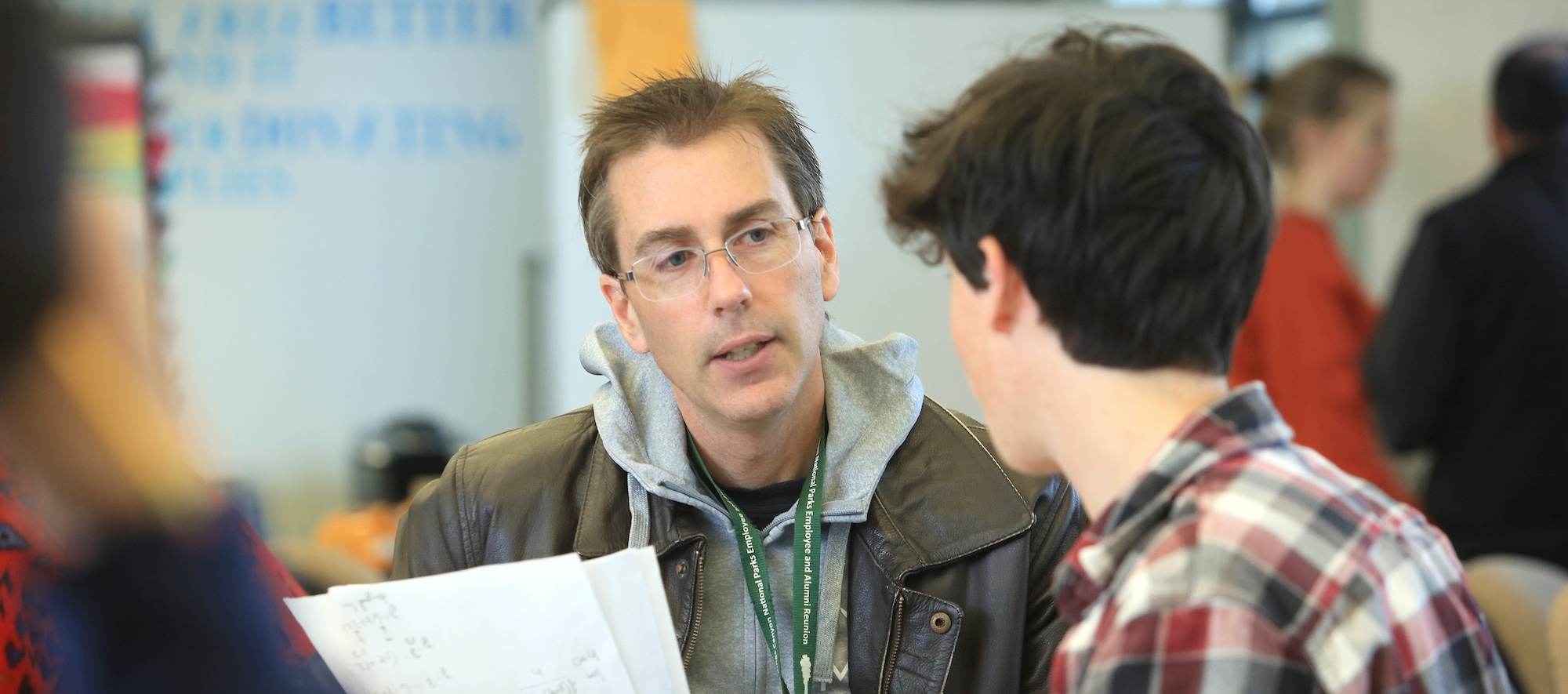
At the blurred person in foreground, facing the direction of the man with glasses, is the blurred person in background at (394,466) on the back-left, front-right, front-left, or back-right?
front-left

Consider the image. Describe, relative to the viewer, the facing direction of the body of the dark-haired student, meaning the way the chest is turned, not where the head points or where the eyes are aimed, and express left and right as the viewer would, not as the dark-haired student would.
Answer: facing away from the viewer and to the left of the viewer

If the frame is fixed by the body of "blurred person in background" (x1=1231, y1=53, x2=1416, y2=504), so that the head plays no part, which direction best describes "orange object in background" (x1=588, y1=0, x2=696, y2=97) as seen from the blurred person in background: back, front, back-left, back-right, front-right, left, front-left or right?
back

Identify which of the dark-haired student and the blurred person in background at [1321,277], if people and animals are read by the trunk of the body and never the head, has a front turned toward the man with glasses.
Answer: the dark-haired student

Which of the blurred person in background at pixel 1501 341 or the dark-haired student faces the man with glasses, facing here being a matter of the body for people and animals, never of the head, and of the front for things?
the dark-haired student

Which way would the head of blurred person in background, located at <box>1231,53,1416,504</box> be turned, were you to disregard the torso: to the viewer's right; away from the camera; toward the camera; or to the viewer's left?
to the viewer's right

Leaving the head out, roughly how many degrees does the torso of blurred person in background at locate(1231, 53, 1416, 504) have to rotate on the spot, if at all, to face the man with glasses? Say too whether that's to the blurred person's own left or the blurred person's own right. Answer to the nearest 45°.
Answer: approximately 90° to the blurred person's own right

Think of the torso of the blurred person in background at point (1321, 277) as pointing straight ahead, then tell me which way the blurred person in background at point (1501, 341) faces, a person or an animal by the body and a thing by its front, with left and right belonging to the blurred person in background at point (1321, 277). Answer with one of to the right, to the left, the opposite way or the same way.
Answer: to the left

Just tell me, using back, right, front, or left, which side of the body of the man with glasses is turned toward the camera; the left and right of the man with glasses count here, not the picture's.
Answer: front

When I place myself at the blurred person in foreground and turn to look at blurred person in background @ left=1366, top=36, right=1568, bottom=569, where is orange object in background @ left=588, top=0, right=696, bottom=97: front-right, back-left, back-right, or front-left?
front-left

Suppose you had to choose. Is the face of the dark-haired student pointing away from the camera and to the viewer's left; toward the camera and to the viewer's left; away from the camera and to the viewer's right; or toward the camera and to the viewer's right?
away from the camera and to the viewer's left

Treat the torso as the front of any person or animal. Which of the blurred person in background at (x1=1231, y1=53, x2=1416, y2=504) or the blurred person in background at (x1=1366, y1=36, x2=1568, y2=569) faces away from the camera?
the blurred person in background at (x1=1366, y1=36, x2=1568, y2=569)

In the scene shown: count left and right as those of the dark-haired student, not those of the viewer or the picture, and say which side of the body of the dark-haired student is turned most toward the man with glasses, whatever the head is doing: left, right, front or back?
front

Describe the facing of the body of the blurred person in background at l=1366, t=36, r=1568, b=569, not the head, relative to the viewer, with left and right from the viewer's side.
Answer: facing away from the viewer

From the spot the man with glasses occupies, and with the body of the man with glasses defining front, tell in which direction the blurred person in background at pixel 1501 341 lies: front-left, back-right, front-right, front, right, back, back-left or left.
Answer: back-left

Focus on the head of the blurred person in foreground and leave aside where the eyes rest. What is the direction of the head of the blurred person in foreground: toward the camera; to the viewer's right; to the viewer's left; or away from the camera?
to the viewer's right

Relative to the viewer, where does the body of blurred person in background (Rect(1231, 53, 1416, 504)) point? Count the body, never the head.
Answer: to the viewer's right

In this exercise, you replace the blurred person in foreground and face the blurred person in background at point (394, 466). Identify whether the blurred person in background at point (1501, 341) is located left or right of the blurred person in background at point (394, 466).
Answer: right
